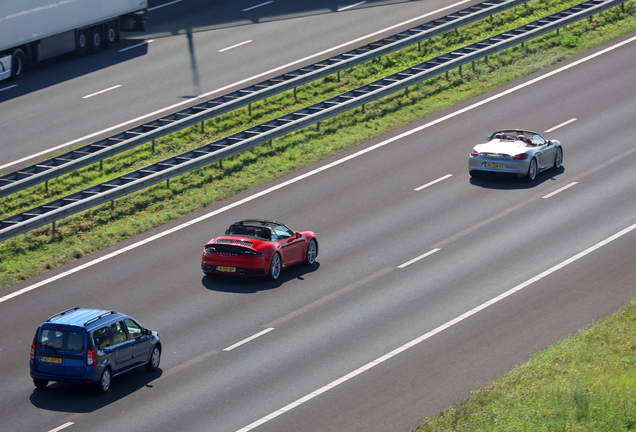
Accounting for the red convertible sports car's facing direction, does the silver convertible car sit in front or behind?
in front

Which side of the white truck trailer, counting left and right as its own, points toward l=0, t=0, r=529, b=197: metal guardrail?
left

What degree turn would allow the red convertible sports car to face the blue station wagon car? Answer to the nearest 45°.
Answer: approximately 180°

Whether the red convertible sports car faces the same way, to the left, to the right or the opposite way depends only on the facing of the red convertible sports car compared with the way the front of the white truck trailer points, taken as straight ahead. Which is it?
the opposite way

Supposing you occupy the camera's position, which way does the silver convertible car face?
facing away from the viewer and to the right of the viewer

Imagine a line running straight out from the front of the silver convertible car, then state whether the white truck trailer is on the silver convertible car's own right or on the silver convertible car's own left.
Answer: on the silver convertible car's own left

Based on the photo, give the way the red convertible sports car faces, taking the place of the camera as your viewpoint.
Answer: facing away from the viewer and to the right of the viewer

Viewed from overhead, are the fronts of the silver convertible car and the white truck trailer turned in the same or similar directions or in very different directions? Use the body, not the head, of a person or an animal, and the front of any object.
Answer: very different directions

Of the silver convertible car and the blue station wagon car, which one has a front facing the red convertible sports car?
the blue station wagon car

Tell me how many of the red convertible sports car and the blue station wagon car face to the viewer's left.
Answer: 0

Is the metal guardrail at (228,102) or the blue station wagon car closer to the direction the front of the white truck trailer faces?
the blue station wagon car

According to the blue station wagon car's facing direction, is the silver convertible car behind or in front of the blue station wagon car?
in front

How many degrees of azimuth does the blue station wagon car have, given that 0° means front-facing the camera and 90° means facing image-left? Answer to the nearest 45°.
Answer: approximately 225°
